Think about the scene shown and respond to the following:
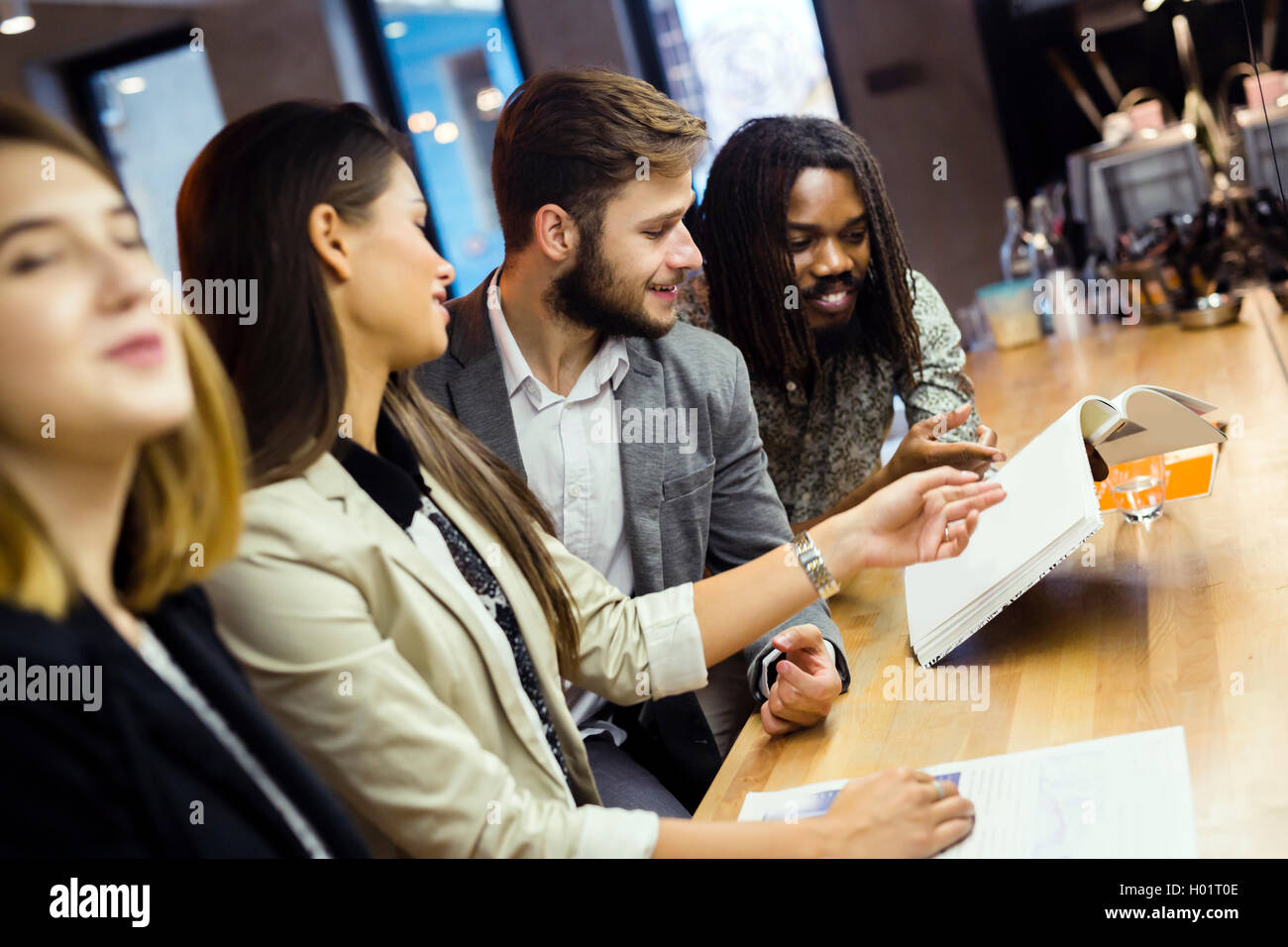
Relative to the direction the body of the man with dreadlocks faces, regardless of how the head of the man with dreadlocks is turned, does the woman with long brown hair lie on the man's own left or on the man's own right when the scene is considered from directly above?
on the man's own right

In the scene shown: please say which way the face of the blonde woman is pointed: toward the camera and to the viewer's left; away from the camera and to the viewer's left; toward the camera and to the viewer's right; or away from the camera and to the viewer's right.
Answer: toward the camera and to the viewer's right

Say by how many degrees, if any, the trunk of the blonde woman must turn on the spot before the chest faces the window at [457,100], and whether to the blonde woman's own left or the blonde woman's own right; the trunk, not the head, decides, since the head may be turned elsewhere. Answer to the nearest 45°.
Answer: approximately 135° to the blonde woman's own left

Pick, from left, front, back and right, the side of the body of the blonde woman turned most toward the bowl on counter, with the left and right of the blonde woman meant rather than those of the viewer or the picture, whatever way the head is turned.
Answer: left

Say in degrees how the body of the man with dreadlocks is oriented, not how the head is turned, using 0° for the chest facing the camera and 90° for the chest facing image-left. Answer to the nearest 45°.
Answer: approximately 315°

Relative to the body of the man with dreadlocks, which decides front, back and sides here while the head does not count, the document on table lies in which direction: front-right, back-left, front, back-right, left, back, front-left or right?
front-right

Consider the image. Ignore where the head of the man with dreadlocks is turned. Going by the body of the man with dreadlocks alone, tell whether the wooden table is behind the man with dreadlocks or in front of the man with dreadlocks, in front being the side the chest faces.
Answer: in front

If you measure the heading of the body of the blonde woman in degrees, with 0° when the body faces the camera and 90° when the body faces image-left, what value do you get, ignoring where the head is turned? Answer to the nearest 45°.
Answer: approximately 315°

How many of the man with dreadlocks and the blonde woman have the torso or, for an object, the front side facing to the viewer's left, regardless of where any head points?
0
